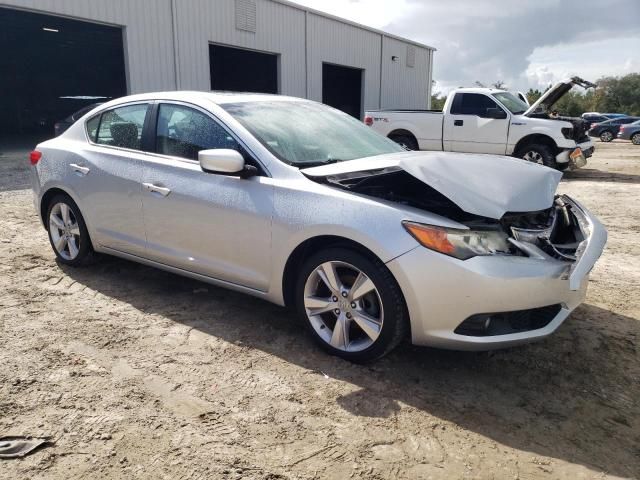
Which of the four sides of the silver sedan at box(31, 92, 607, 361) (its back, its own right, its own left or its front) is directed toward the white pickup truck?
left

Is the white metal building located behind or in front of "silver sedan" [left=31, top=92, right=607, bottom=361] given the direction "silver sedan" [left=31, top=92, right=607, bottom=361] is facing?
behind

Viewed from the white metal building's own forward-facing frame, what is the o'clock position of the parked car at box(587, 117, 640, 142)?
The parked car is roughly at 10 o'clock from the white metal building.

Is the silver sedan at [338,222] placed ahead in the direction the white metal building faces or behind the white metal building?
ahead

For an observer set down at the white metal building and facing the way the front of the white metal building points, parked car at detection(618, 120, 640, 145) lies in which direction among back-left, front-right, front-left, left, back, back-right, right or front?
front-left

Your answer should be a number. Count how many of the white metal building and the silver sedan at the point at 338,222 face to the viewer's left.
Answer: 0

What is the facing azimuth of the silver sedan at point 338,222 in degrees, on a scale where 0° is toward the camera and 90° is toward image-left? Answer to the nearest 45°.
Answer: approximately 315°

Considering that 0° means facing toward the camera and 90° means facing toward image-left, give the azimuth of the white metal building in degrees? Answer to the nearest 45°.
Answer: approximately 315°
